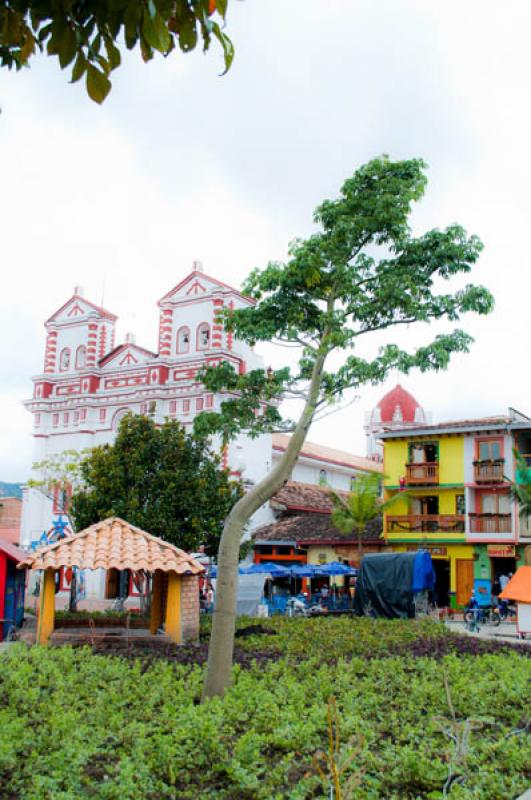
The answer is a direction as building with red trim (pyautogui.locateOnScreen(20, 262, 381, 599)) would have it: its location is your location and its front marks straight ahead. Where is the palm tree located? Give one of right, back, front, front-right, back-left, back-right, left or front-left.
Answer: left

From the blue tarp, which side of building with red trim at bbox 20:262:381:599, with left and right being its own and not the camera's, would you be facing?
left

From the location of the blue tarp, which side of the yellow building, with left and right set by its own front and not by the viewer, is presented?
front

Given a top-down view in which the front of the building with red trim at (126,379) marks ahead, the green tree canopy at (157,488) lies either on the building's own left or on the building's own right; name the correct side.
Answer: on the building's own left

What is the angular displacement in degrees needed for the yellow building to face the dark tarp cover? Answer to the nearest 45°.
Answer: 0° — it already faces it

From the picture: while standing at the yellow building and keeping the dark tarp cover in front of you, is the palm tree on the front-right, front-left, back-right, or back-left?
front-right

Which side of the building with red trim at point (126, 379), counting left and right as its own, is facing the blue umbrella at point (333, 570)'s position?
left

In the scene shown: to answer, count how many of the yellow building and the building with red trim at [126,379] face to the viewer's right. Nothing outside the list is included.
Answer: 0

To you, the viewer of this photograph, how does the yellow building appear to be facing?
facing the viewer

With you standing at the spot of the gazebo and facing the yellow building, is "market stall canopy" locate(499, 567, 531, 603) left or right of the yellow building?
right

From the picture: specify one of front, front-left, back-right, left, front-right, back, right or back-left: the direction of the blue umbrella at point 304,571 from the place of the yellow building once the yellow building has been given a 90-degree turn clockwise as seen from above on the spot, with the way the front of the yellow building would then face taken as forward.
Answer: front-left

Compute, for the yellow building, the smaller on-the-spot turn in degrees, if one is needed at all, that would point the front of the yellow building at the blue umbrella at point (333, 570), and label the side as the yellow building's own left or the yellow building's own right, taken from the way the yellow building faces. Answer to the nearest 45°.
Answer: approximately 45° to the yellow building's own right

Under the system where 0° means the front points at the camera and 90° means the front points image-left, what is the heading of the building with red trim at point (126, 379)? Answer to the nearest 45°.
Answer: approximately 45°

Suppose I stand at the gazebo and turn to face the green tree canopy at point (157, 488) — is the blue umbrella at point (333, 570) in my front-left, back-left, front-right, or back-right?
front-right

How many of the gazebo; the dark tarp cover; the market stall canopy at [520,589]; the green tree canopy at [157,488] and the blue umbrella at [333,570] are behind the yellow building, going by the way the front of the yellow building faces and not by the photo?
0

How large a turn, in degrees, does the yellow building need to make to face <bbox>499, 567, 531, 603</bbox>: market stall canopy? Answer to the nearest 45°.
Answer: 0° — it already faces it

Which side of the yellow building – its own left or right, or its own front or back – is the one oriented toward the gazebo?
front

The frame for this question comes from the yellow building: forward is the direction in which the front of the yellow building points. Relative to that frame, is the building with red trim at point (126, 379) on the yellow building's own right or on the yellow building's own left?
on the yellow building's own right
